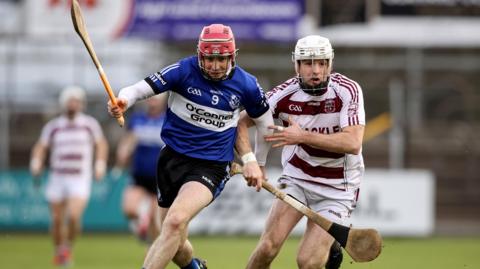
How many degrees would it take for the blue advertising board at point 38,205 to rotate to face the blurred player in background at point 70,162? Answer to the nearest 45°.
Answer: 0° — it already faces them

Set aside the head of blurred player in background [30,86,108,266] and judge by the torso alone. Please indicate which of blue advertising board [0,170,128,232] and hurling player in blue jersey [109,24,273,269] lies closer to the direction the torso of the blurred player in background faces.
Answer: the hurling player in blue jersey

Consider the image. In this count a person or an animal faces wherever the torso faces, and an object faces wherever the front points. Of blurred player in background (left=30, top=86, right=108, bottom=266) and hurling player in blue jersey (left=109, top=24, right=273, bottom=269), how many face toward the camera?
2

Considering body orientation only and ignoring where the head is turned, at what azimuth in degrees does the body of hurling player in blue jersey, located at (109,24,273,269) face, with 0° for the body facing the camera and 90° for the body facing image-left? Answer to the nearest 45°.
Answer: approximately 0°

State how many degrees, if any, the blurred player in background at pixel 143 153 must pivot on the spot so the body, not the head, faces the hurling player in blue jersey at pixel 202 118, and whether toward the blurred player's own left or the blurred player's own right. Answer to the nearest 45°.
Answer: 0° — they already face them

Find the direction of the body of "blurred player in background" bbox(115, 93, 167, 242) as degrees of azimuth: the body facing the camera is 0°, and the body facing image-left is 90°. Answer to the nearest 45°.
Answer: approximately 0°

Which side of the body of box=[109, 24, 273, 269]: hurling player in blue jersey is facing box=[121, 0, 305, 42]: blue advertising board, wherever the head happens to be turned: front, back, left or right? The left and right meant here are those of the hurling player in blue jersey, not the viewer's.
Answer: back

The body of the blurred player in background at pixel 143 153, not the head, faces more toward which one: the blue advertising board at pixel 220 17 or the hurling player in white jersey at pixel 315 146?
the hurling player in white jersey

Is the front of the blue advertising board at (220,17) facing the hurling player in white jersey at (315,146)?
yes
